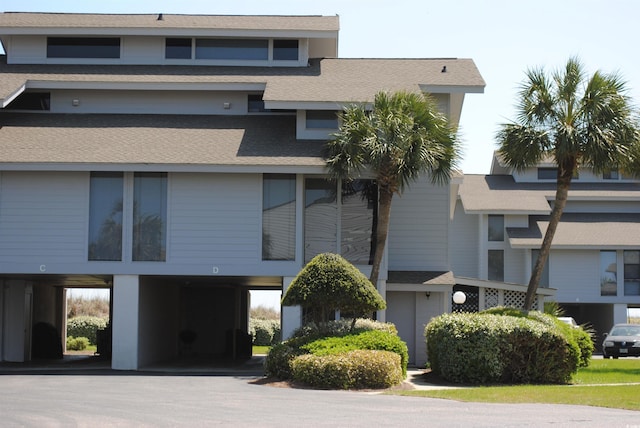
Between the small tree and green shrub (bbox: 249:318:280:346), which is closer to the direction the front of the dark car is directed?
the small tree

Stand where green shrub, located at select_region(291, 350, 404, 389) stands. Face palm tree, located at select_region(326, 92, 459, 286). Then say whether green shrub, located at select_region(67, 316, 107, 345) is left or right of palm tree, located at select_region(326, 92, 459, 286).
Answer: left

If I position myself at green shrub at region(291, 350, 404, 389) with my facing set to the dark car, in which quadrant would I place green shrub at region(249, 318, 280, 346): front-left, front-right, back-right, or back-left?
front-left

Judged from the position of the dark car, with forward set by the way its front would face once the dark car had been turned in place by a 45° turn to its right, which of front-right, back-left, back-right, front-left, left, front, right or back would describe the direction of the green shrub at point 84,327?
front-right

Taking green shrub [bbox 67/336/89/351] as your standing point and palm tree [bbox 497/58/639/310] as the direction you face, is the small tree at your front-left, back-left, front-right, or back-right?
front-right

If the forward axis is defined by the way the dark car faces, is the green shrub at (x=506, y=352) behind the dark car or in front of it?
in front

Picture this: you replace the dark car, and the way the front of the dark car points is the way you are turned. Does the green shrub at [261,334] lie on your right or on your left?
on your right

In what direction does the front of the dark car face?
toward the camera

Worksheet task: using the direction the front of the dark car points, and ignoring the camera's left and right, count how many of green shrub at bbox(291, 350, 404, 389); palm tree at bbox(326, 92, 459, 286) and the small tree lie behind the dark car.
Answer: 0

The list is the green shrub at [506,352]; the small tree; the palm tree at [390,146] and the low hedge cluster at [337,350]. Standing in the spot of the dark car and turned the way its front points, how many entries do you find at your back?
0

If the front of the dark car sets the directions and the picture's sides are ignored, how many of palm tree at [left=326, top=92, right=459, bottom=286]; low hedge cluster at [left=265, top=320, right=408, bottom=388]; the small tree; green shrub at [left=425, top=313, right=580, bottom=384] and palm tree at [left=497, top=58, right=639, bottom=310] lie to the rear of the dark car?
0

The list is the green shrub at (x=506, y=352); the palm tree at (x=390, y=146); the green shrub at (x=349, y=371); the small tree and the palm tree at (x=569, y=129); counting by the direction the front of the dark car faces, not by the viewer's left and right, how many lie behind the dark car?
0

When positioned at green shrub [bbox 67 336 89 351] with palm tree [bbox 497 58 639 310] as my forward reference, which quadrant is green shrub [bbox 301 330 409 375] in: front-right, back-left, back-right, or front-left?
front-right

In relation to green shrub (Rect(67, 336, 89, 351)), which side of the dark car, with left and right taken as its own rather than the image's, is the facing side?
right

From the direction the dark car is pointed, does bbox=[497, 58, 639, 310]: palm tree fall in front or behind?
in front

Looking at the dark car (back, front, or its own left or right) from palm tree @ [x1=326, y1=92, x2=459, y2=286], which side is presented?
front
